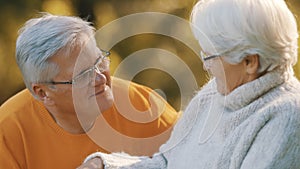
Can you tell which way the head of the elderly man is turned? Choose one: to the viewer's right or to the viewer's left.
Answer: to the viewer's right

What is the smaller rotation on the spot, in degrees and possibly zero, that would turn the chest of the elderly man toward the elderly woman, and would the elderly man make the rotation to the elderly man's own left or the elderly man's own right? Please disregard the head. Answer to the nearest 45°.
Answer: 0° — they already face them

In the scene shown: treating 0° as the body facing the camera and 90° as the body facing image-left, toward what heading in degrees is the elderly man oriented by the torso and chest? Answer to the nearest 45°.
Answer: approximately 315°
